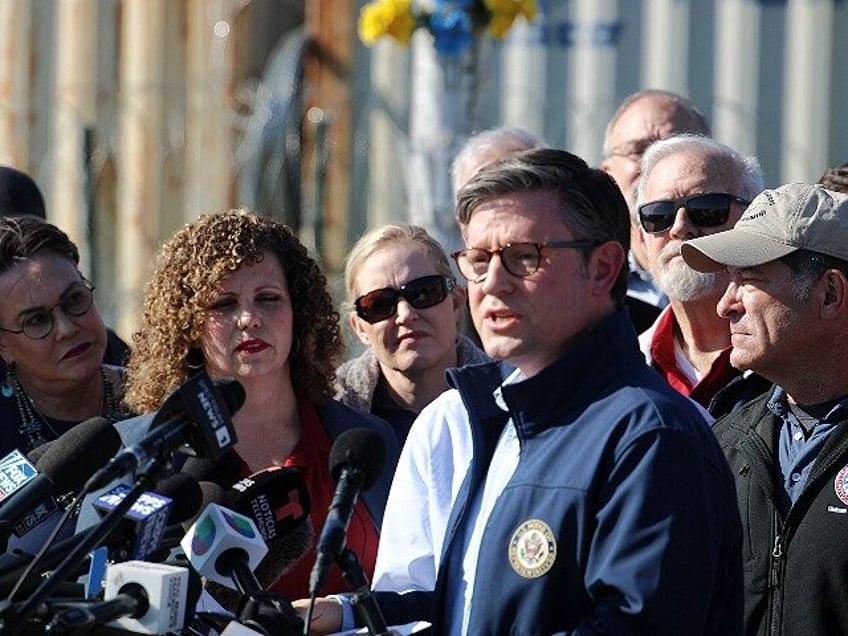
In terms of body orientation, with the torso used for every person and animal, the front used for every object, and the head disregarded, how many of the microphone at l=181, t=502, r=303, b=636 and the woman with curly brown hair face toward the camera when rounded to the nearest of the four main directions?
1

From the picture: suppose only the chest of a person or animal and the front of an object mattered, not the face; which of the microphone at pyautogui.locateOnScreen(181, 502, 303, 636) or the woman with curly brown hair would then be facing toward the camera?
the woman with curly brown hair

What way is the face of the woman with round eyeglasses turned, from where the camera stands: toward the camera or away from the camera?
toward the camera

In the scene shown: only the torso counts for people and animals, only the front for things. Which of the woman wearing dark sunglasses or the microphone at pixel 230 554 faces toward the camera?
the woman wearing dark sunglasses

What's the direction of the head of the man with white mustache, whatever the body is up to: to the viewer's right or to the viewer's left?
to the viewer's left

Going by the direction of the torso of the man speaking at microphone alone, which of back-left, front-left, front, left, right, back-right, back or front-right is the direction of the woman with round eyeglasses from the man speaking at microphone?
right

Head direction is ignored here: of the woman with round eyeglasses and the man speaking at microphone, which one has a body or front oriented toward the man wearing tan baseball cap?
the woman with round eyeglasses

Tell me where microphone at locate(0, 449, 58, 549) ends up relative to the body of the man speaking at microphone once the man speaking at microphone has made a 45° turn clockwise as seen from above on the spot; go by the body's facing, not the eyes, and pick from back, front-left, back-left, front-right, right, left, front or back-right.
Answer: front

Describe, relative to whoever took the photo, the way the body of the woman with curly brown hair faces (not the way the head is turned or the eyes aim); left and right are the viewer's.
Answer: facing the viewer

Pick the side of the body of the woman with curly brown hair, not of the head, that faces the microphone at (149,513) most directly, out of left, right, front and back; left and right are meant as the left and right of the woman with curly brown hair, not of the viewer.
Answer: front

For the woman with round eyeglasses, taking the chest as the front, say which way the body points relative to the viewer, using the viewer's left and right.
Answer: facing the viewer and to the right of the viewer

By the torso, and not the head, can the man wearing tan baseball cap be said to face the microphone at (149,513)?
yes

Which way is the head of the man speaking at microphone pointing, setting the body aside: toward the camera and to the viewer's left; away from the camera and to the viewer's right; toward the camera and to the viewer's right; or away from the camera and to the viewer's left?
toward the camera and to the viewer's left

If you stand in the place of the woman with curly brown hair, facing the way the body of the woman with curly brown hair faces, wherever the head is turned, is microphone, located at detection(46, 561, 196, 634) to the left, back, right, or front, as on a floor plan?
front

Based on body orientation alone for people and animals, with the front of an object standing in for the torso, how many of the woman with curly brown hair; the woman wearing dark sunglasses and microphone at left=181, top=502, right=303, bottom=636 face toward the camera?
2

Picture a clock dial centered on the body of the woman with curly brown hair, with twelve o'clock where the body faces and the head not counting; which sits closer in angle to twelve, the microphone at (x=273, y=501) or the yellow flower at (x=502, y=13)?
the microphone
